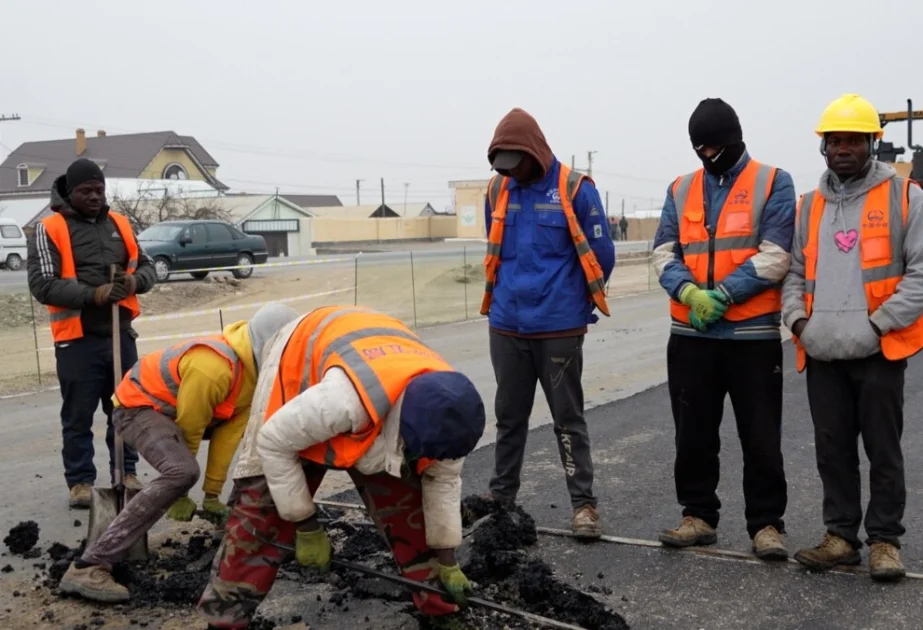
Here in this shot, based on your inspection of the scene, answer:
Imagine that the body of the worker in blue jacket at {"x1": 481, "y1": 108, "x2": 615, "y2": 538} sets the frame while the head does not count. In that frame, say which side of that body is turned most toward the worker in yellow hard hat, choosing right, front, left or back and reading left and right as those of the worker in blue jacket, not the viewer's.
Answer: left

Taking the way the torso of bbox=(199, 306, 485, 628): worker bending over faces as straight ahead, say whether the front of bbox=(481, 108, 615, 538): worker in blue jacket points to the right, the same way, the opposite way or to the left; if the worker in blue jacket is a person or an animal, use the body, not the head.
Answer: to the right

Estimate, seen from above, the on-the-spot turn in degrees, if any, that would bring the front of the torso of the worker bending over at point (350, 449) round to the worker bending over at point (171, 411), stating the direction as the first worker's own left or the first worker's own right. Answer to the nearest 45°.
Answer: approximately 180°

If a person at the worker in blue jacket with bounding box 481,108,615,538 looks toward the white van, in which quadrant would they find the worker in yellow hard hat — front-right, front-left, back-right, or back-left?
back-right

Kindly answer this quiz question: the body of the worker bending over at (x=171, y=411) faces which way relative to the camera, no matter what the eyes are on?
to the viewer's right

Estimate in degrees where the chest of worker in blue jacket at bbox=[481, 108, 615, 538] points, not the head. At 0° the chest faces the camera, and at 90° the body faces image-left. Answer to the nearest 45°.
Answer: approximately 45°

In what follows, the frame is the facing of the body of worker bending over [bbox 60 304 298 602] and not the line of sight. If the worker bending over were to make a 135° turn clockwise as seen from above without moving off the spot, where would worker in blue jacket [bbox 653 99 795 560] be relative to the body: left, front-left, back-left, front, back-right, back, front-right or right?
back-left
